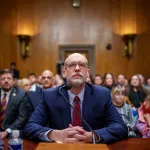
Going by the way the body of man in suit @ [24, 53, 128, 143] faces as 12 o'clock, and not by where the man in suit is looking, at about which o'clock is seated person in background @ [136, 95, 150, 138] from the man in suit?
The seated person in background is roughly at 7 o'clock from the man in suit.

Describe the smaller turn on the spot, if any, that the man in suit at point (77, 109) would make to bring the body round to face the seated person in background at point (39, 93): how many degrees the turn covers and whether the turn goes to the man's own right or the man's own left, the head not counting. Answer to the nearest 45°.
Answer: approximately 180°

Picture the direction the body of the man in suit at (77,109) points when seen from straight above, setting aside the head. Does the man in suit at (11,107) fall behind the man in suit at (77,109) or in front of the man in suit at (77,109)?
behind

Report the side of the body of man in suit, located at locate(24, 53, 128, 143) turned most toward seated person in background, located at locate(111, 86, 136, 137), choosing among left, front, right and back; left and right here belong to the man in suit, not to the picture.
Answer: back

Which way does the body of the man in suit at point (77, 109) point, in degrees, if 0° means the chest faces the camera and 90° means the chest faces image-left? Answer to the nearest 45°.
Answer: approximately 0°
